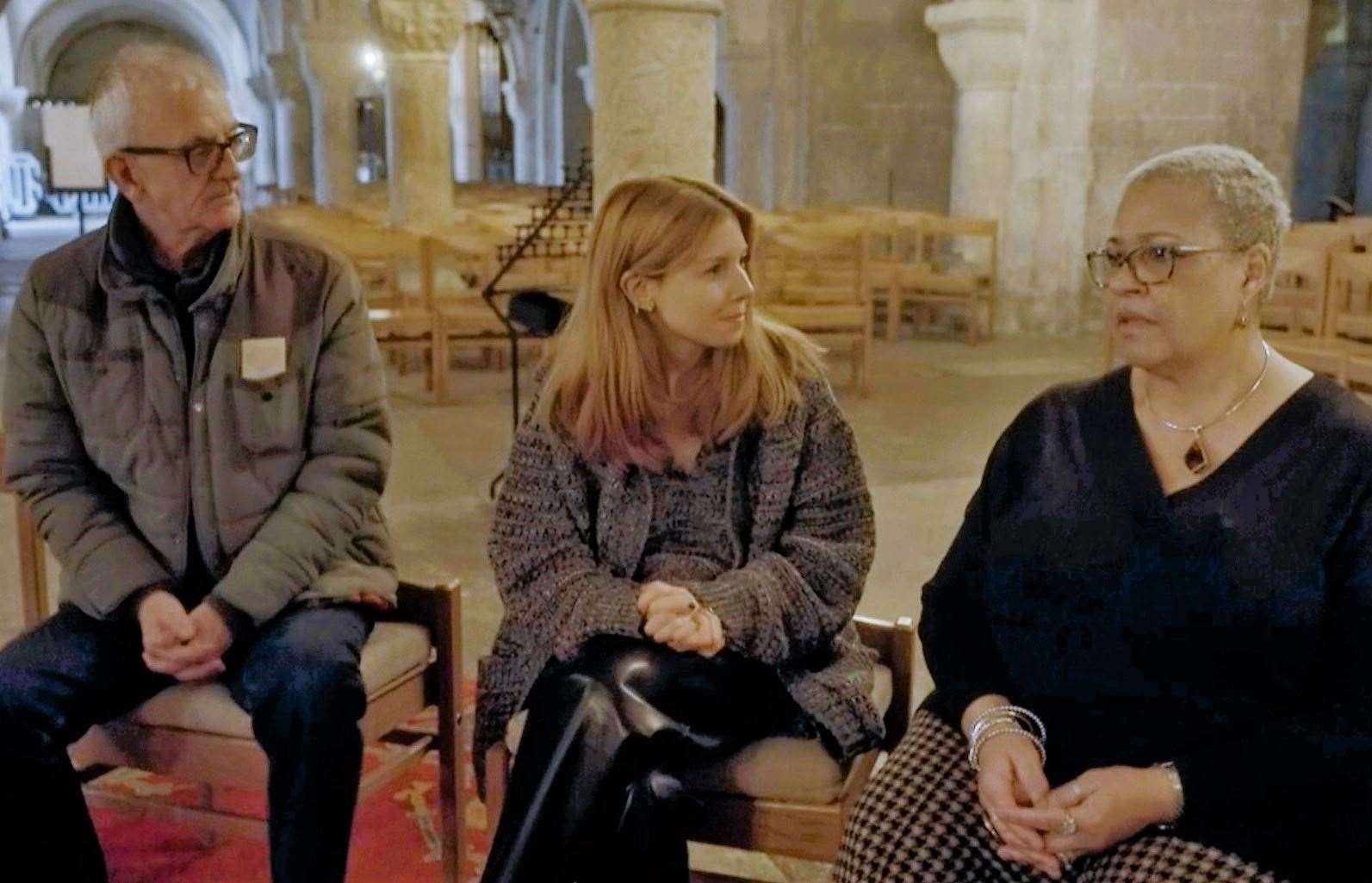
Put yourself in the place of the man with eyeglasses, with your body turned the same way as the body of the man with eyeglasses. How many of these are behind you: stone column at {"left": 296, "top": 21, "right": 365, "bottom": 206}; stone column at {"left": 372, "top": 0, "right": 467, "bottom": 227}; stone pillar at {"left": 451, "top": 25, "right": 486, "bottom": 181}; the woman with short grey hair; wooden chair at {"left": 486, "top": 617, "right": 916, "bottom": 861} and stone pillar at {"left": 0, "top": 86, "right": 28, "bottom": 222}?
4

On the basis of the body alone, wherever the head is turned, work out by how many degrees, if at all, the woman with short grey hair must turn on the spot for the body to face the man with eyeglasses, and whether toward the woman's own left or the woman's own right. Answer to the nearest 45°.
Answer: approximately 45° to the woman's own right

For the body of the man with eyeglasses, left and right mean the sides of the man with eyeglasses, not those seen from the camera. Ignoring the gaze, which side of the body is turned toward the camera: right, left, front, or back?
front

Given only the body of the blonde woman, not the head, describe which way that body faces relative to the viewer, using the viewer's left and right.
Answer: facing the viewer

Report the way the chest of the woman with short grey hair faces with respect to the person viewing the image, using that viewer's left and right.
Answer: facing the viewer and to the left of the viewer

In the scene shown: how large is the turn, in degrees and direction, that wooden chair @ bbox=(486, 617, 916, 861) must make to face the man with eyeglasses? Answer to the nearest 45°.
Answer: approximately 90° to its right

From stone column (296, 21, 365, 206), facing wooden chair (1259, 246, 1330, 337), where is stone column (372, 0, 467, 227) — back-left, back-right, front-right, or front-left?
front-right

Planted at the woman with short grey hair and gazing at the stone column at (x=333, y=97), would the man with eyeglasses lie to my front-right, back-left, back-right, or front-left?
front-left

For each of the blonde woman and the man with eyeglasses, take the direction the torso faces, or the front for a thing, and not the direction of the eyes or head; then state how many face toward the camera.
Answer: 2

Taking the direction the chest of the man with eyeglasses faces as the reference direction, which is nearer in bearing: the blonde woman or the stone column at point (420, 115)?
the blonde woman

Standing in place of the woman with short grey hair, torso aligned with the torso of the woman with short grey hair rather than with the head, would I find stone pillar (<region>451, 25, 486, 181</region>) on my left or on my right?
on my right
